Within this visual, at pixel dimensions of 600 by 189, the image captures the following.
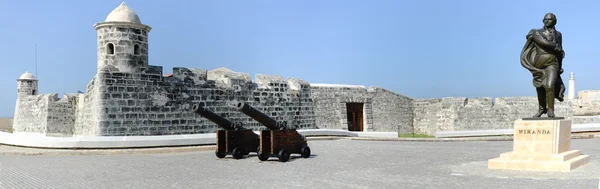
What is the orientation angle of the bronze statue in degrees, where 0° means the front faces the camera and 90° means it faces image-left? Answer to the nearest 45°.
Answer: approximately 0°
